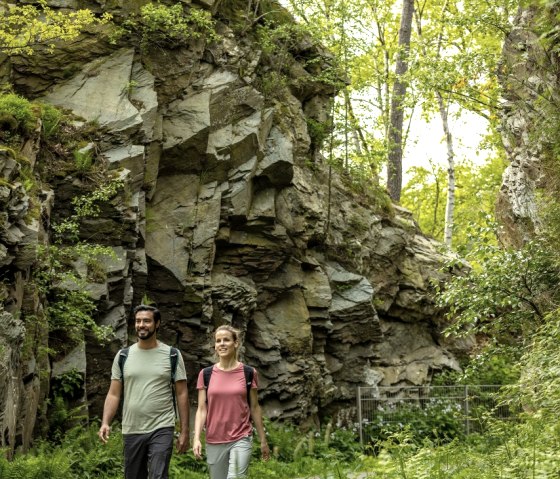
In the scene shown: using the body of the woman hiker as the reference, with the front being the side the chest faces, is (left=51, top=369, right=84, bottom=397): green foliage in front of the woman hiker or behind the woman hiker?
behind

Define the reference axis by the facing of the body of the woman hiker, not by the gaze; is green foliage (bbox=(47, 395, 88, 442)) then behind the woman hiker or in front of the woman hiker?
behind

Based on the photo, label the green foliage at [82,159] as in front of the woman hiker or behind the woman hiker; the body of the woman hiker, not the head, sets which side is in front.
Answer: behind

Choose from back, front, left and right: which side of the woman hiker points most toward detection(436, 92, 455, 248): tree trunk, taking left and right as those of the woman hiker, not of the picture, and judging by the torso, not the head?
back

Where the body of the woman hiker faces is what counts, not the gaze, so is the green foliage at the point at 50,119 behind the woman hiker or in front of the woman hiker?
behind

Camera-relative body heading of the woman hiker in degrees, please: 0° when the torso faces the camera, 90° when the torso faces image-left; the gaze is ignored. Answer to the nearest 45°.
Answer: approximately 0°

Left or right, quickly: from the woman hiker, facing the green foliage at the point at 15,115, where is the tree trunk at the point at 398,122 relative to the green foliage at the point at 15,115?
right

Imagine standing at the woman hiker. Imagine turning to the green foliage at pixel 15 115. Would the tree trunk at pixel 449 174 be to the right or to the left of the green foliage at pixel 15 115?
right

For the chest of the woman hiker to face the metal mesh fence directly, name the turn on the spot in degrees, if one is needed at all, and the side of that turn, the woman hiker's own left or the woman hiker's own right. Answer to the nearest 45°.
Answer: approximately 180°

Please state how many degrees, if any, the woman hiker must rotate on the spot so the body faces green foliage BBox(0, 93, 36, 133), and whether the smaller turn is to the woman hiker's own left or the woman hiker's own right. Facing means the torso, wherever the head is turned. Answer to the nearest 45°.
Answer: approximately 135° to the woman hiker's own right
